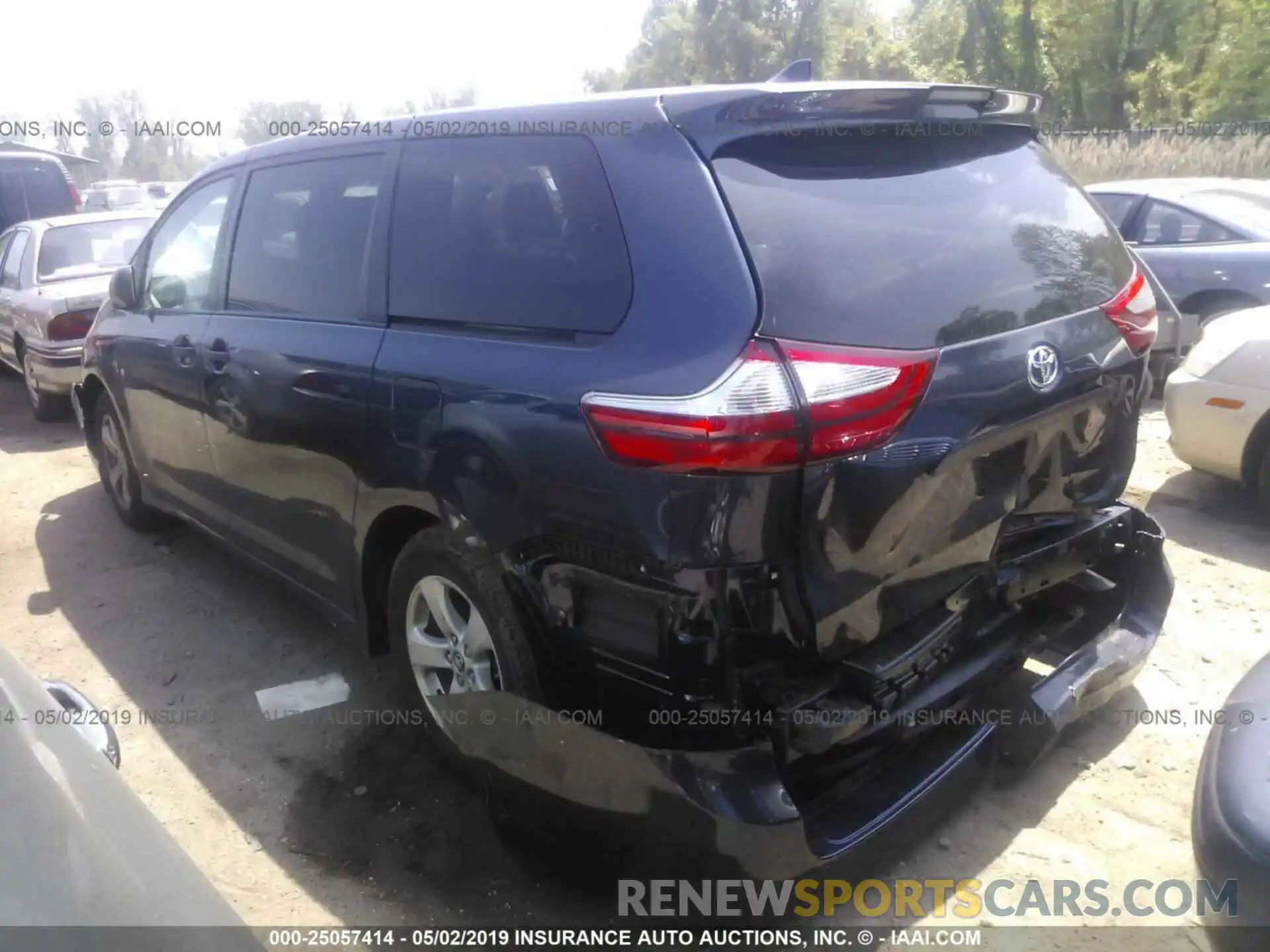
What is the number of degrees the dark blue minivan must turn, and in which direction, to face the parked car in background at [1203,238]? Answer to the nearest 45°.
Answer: approximately 90° to its right

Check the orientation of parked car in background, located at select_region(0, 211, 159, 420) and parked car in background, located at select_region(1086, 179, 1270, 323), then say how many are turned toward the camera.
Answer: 0

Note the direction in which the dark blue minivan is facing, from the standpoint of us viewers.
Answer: facing away from the viewer and to the left of the viewer

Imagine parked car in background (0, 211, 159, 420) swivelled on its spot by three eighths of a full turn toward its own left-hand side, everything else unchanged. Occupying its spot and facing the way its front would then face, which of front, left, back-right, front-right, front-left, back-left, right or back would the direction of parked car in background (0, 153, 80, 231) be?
back

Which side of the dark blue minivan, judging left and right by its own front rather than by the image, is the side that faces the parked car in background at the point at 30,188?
front

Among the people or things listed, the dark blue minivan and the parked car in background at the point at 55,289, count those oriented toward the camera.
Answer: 0

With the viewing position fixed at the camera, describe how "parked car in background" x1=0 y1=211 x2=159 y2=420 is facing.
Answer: facing away from the viewer and to the left of the viewer

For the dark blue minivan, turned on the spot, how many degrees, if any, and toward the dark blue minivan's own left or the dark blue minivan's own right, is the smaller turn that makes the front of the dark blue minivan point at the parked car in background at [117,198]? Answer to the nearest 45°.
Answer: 0° — it already faces it

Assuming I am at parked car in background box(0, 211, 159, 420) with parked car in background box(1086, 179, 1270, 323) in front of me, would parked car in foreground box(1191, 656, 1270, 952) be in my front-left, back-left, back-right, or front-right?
front-right
